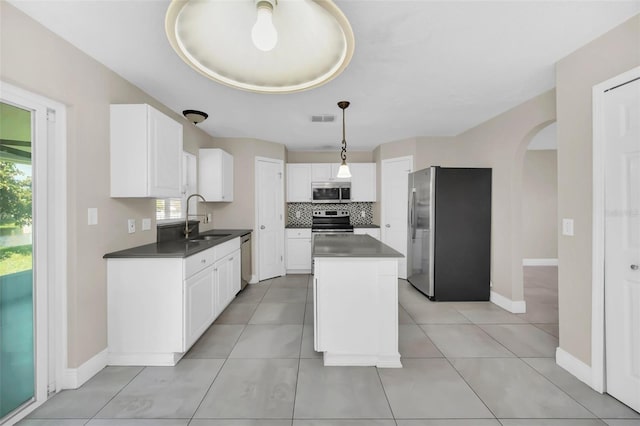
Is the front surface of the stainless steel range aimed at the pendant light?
yes

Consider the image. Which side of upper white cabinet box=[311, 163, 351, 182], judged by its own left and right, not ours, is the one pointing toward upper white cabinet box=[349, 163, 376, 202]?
left

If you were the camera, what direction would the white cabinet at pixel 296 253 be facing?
facing the viewer

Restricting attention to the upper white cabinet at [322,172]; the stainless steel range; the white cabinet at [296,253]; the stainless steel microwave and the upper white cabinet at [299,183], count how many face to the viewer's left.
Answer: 0

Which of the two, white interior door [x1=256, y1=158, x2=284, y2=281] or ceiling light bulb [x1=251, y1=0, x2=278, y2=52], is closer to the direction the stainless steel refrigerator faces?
the white interior door

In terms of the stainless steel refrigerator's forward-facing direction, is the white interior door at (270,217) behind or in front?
in front

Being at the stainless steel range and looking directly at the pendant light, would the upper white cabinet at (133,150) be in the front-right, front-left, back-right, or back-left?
front-right

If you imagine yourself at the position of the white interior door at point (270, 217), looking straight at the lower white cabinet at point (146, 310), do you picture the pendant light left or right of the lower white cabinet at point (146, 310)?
left

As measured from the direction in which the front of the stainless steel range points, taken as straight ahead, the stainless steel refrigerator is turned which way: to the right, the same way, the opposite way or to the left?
to the right

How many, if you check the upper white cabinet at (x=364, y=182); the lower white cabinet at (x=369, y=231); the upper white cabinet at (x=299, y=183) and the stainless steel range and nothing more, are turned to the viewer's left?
0

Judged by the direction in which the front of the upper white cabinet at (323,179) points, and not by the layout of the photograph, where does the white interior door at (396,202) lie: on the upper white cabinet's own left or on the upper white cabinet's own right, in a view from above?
on the upper white cabinet's own left

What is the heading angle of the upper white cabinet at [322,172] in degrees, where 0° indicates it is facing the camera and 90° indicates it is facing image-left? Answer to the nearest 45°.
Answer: approximately 0°
